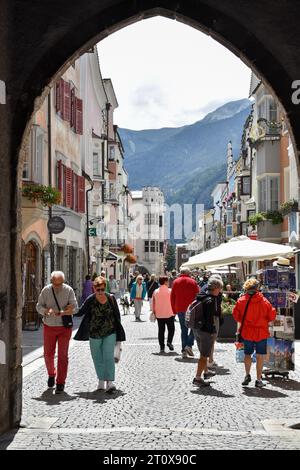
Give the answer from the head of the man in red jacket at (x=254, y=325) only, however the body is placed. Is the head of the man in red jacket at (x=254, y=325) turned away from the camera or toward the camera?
away from the camera

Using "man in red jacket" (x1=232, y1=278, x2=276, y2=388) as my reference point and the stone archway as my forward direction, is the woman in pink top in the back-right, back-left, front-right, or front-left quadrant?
back-right

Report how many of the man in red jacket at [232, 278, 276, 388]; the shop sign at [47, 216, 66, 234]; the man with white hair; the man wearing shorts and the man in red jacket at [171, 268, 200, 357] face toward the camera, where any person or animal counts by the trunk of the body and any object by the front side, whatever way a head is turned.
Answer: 2

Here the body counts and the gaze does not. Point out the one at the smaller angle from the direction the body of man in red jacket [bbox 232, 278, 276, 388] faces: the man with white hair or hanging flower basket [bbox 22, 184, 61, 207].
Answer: the hanging flower basket

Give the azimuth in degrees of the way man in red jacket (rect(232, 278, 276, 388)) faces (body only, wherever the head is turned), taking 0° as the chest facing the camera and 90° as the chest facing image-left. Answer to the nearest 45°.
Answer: approximately 180°

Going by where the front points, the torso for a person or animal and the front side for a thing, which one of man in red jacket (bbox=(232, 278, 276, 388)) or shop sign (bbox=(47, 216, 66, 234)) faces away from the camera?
the man in red jacket

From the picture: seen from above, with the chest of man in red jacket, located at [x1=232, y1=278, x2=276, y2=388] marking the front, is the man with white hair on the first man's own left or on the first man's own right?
on the first man's own left

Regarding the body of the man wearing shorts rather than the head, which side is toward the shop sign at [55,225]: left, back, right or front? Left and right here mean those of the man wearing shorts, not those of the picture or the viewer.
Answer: left
